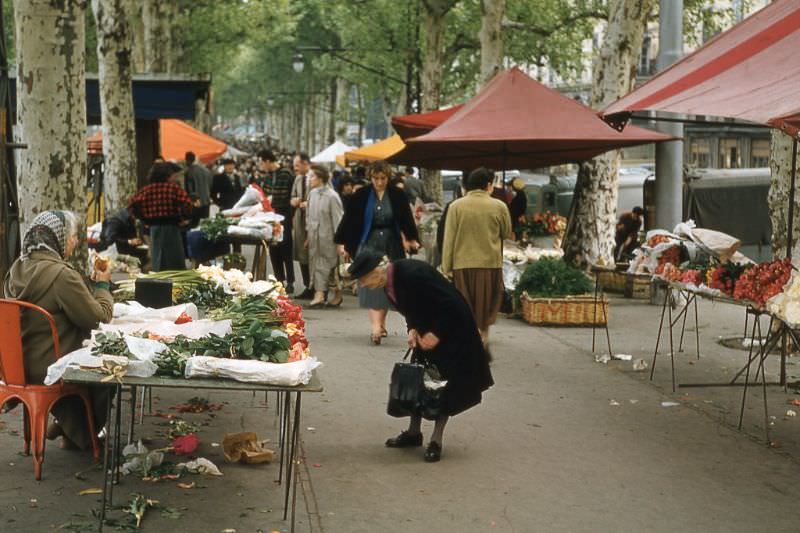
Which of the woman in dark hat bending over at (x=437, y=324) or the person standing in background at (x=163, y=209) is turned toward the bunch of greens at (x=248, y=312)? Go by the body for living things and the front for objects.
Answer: the woman in dark hat bending over

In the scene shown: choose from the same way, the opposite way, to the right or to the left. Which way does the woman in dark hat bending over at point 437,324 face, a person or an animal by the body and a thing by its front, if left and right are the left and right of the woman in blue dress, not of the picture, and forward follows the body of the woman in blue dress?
to the right

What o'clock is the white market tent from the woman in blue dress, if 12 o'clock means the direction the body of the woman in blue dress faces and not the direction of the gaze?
The white market tent is roughly at 6 o'clock from the woman in blue dress.

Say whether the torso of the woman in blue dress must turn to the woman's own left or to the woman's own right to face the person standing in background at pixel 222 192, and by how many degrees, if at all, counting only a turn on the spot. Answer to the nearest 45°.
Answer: approximately 180°

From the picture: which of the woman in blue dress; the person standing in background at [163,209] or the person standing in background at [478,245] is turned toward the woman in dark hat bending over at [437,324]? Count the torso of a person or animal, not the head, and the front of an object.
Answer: the woman in blue dress

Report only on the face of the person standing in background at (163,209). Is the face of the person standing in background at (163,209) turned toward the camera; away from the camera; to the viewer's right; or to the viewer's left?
away from the camera

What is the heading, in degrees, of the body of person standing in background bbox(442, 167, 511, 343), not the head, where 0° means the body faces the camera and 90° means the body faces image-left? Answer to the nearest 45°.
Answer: approximately 180°

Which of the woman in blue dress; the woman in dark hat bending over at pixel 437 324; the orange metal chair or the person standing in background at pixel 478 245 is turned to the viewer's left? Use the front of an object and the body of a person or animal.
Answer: the woman in dark hat bending over

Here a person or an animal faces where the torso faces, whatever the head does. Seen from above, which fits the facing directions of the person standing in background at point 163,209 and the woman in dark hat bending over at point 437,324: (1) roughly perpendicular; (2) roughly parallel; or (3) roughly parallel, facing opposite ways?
roughly perpendicular

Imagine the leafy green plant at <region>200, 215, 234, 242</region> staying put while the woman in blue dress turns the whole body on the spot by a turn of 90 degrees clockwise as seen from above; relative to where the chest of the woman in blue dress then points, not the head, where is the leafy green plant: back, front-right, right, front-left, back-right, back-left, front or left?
front-right
